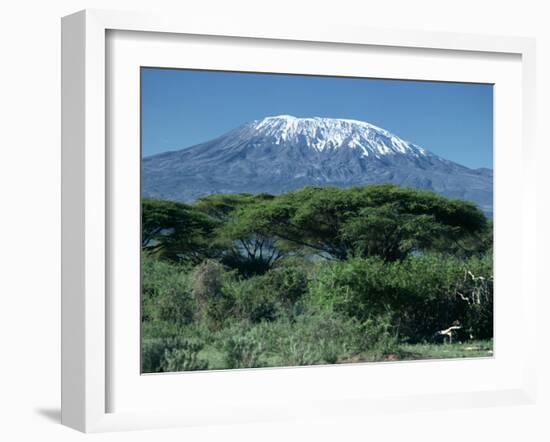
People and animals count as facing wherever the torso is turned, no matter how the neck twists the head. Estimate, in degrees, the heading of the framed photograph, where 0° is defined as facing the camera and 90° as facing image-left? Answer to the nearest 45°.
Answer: approximately 315°
